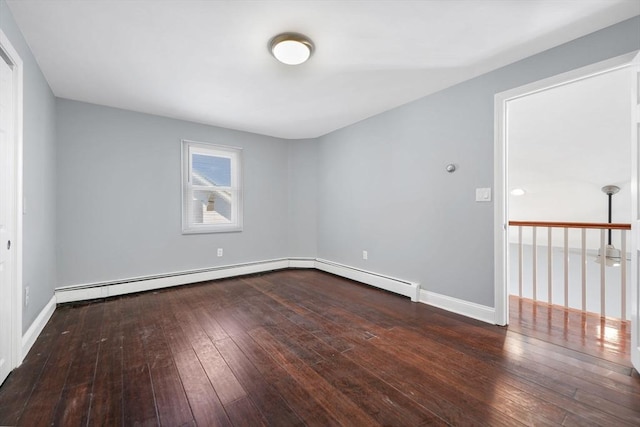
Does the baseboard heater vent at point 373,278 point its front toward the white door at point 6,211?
yes

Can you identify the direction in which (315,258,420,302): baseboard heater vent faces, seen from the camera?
facing the viewer and to the left of the viewer
